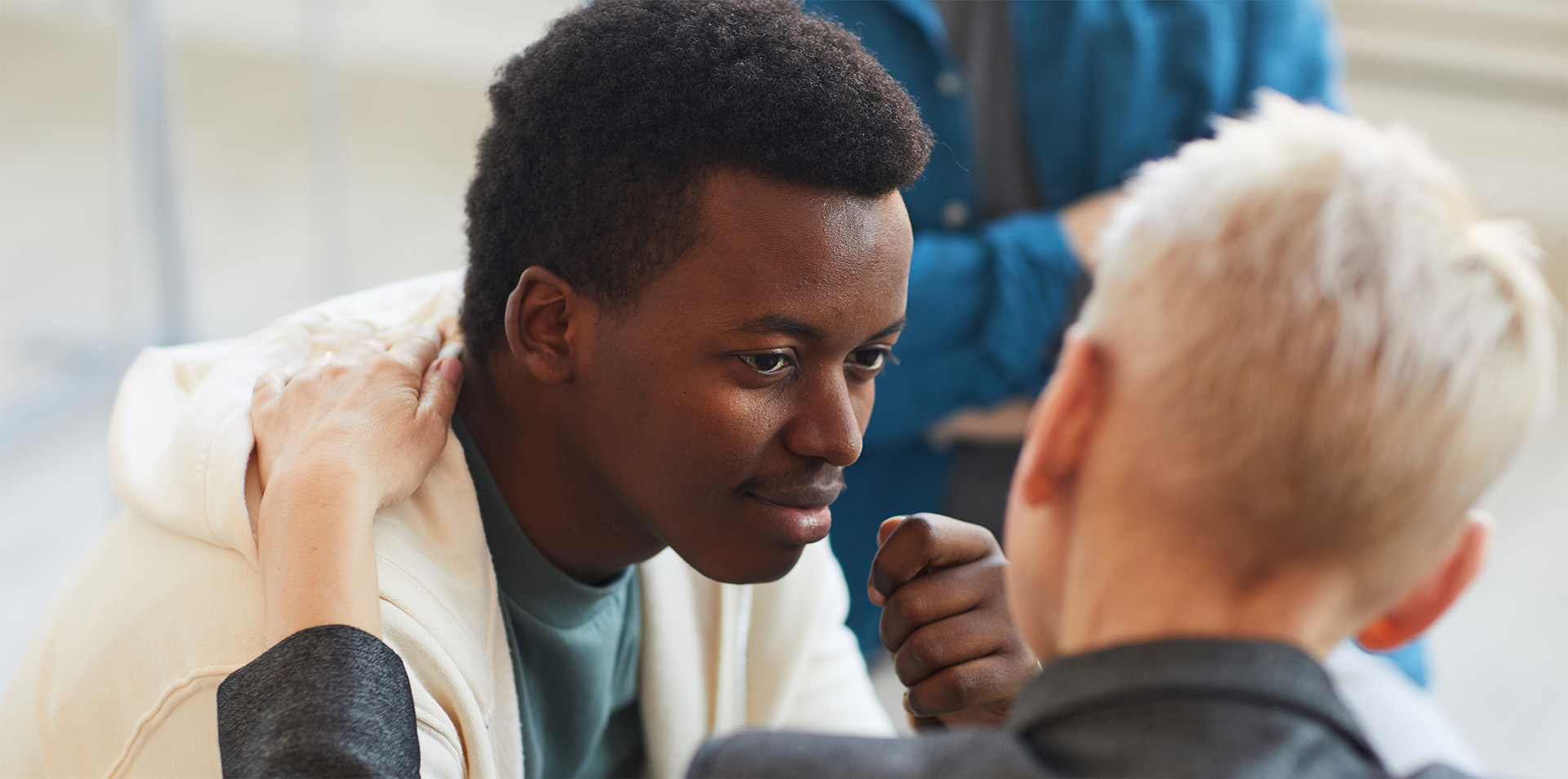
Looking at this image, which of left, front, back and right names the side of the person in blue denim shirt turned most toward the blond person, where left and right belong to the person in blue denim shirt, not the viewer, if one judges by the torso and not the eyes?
front

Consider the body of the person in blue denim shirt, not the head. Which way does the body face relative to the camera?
toward the camera

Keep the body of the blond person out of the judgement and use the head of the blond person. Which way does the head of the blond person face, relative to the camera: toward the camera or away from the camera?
away from the camera
